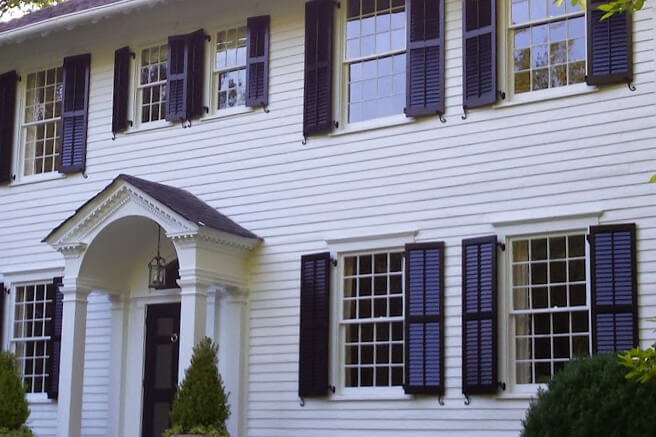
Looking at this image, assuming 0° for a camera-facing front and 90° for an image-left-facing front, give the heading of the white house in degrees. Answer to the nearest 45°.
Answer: approximately 45°
